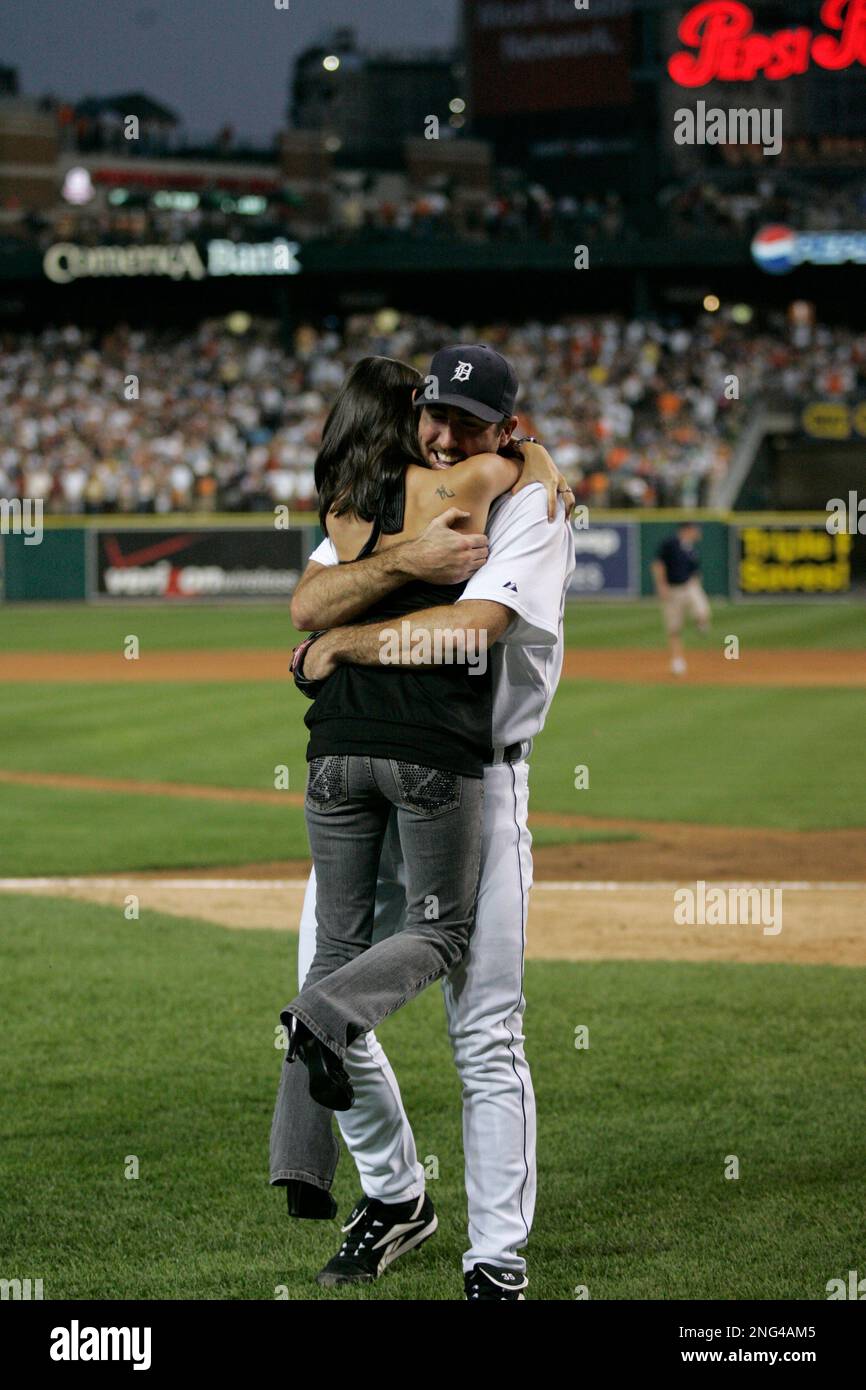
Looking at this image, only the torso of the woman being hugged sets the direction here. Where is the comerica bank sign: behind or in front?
in front

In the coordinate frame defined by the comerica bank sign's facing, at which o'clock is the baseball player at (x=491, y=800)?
The baseball player is roughly at 12 o'clock from the comerica bank sign.

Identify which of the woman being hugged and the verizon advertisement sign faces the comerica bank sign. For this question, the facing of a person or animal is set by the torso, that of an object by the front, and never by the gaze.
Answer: the woman being hugged

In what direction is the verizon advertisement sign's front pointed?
toward the camera

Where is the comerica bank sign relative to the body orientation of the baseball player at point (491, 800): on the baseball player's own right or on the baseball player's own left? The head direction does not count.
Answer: on the baseball player's own right

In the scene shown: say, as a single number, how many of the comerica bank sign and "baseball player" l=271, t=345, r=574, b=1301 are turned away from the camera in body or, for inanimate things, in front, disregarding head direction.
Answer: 0

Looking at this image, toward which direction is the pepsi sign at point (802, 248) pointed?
toward the camera

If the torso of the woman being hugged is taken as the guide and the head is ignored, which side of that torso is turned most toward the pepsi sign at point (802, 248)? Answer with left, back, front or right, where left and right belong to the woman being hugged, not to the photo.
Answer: front

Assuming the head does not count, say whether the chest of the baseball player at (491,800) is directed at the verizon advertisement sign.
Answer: no

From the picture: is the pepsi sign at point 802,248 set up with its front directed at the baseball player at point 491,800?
yes

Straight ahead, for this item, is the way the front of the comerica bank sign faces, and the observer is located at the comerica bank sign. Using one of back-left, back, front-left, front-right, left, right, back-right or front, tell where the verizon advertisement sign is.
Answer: front

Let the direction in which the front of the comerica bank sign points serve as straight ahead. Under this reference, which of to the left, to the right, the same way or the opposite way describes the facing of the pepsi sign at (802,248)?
the same way

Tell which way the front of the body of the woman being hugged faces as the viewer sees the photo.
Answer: away from the camera

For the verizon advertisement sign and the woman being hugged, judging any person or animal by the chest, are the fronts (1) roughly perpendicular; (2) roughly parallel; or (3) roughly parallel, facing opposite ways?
roughly parallel, facing opposite ways

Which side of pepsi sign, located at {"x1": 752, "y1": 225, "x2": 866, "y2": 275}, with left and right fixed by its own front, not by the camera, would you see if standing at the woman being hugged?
front

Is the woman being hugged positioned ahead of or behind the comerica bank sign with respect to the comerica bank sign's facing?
ahead

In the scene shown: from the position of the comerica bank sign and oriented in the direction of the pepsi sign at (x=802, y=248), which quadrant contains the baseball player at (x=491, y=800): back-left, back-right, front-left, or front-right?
front-right

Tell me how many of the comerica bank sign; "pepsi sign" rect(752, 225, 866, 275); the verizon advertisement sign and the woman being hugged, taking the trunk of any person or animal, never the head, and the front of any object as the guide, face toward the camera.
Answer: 3

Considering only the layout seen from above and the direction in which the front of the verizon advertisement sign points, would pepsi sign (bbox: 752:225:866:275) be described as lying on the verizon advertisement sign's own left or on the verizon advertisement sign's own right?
on the verizon advertisement sign's own left

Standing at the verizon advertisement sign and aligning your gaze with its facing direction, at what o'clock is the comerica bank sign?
The comerica bank sign is roughly at 6 o'clock from the verizon advertisement sign.
